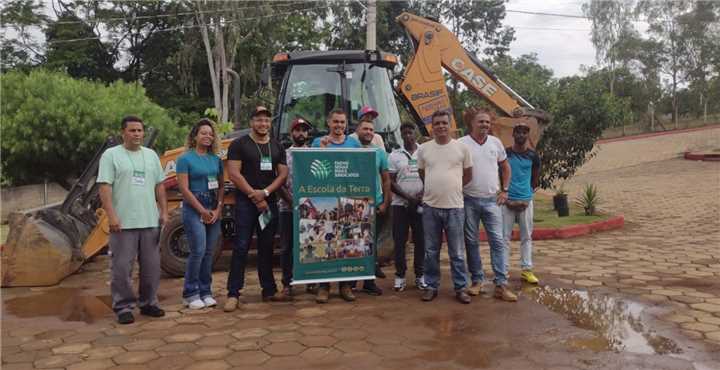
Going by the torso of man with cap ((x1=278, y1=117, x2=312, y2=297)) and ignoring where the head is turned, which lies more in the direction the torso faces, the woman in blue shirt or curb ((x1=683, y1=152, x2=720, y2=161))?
the woman in blue shirt

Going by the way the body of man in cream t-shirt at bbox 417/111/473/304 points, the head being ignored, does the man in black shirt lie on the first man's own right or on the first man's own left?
on the first man's own right

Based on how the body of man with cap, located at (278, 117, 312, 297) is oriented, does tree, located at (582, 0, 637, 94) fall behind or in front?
behind

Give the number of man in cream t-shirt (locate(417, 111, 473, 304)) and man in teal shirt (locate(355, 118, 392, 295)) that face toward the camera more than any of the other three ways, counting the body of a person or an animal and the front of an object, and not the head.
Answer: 2

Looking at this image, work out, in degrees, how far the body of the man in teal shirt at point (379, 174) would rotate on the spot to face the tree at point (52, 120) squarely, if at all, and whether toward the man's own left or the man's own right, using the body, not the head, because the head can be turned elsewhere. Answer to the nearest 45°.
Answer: approximately 135° to the man's own right

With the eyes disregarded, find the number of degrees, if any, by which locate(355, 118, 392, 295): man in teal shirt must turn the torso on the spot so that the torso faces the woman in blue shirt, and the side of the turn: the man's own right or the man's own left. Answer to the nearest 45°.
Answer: approximately 90° to the man's own right

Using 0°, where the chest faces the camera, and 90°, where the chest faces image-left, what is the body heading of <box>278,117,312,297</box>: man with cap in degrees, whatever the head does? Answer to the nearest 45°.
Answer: approximately 0°
